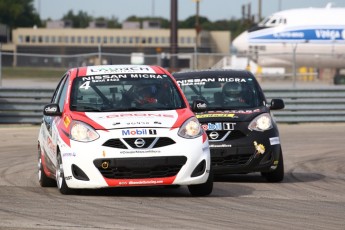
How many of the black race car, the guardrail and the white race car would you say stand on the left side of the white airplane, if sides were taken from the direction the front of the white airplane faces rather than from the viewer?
3

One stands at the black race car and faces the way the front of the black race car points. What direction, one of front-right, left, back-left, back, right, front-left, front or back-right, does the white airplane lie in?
back

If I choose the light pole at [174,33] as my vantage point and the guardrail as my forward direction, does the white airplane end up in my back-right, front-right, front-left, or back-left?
back-left

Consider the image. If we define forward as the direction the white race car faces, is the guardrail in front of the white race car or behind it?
behind

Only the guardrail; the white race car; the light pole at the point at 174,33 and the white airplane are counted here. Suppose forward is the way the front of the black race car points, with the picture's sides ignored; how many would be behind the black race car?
3

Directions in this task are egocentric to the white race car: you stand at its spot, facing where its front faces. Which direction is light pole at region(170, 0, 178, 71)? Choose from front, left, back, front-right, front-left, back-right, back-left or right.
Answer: back

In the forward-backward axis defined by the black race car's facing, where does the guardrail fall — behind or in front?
behind

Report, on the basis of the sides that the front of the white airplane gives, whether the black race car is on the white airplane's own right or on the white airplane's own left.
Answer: on the white airplane's own left

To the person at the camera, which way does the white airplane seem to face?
facing to the left of the viewer

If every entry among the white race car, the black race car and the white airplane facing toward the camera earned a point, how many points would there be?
2

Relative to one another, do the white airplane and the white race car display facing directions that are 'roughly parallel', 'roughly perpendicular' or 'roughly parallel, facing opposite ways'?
roughly perpendicular

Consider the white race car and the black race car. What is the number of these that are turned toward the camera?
2

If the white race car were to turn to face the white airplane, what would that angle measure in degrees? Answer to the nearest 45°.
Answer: approximately 180°

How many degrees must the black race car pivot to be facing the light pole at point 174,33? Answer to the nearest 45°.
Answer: approximately 180°
